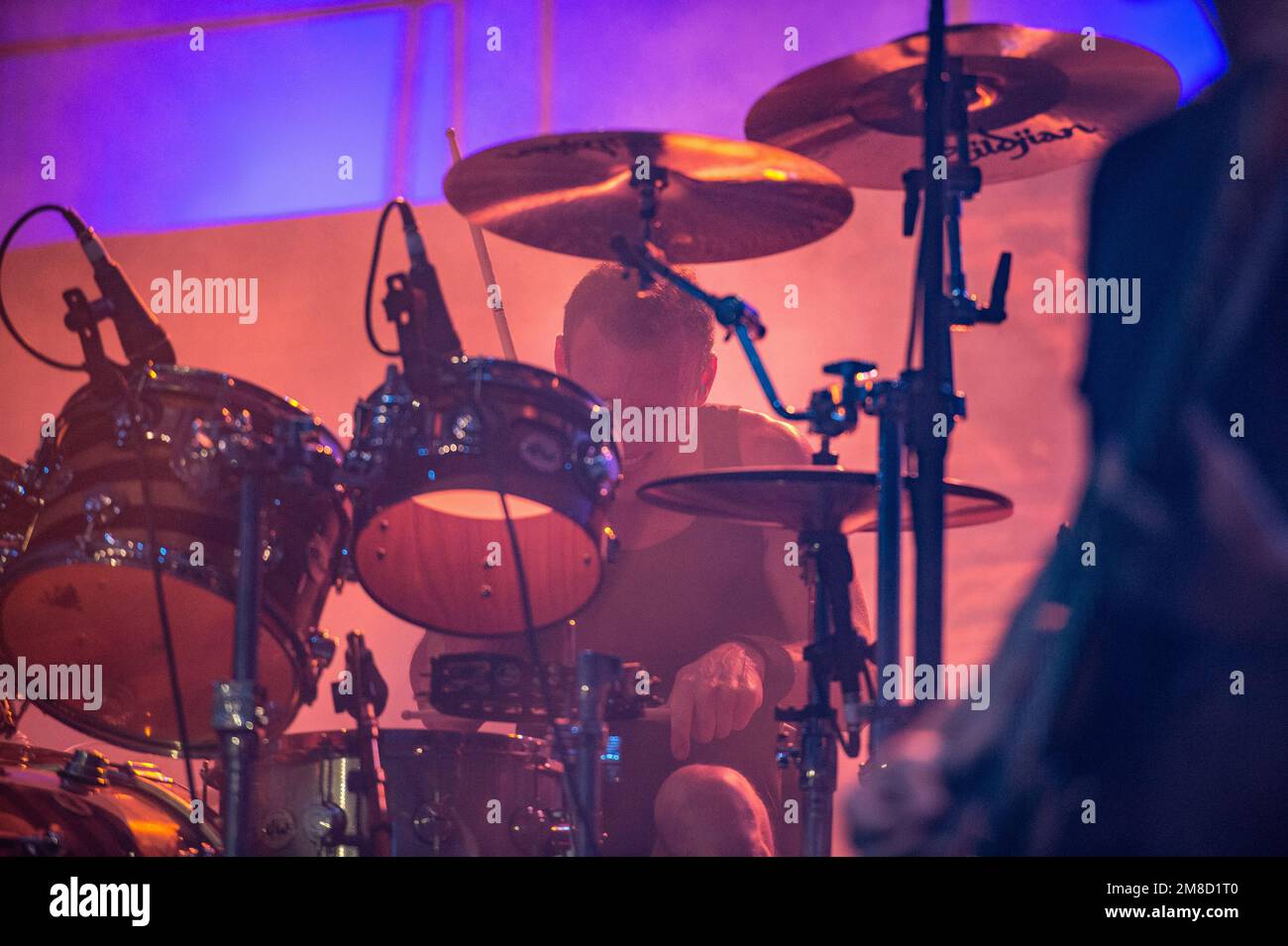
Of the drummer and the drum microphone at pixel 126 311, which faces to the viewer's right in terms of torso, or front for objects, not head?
the drum microphone

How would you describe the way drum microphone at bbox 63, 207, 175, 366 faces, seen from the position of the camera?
facing to the right of the viewer

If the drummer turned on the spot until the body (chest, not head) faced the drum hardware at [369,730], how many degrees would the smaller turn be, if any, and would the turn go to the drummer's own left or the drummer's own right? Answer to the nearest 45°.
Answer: approximately 45° to the drummer's own right

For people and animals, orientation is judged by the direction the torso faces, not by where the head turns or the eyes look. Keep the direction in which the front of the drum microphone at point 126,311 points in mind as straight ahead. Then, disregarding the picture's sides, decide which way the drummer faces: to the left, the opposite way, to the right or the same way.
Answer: to the right

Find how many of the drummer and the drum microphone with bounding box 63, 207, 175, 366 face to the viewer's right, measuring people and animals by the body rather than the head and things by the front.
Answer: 1
